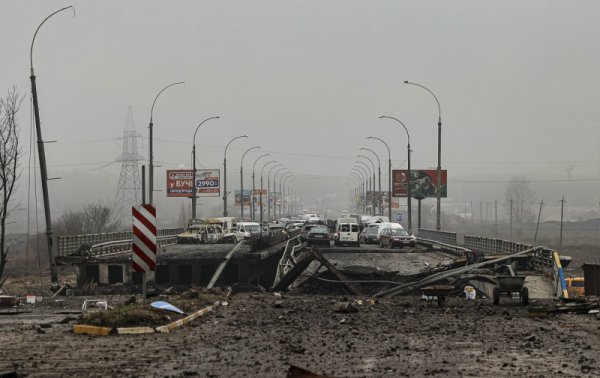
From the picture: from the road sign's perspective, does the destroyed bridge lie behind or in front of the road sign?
behind

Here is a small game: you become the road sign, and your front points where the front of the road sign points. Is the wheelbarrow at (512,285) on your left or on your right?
on your left

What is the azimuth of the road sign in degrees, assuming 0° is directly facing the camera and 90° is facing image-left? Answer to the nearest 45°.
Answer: approximately 0°
